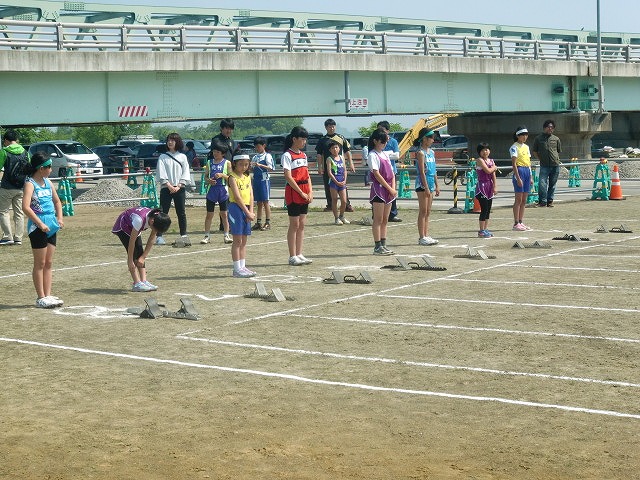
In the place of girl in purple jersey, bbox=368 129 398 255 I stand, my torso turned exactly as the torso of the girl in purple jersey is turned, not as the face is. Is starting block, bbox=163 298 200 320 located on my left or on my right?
on my right

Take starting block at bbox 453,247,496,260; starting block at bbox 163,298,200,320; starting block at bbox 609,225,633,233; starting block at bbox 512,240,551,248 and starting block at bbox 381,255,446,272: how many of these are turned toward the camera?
0

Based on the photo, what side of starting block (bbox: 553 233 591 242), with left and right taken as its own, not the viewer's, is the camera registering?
right

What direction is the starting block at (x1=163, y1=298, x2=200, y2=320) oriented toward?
to the viewer's right

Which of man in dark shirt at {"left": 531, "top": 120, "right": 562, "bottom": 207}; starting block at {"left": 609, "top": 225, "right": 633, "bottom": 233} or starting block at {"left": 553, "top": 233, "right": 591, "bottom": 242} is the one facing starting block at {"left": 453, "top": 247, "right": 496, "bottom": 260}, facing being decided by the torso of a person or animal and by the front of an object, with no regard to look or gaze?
the man in dark shirt

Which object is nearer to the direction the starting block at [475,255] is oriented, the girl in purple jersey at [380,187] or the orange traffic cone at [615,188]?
the orange traffic cone

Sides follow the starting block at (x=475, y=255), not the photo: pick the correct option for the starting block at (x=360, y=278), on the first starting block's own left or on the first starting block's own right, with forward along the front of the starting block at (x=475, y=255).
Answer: on the first starting block's own right

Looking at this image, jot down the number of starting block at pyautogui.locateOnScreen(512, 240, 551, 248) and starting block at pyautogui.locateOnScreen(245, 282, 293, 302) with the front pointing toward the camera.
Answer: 0

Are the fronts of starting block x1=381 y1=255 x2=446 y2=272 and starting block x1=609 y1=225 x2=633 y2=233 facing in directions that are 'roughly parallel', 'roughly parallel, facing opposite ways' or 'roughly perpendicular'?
roughly parallel

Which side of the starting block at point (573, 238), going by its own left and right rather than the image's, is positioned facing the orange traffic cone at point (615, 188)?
left

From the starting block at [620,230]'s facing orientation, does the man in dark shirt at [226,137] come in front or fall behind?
behind

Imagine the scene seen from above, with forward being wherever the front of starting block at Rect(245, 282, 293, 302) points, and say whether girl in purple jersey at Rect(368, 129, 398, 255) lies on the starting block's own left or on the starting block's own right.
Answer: on the starting block's own left

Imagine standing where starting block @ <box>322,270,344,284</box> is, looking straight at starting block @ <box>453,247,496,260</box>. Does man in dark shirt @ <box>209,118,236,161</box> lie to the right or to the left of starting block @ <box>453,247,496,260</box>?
left

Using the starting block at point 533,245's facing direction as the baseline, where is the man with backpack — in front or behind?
behind
